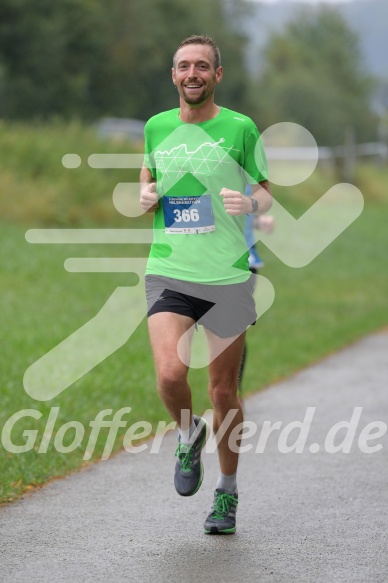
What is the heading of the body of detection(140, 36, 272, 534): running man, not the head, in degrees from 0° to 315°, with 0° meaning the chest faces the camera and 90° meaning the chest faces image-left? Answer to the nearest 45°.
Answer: approximately 0°
